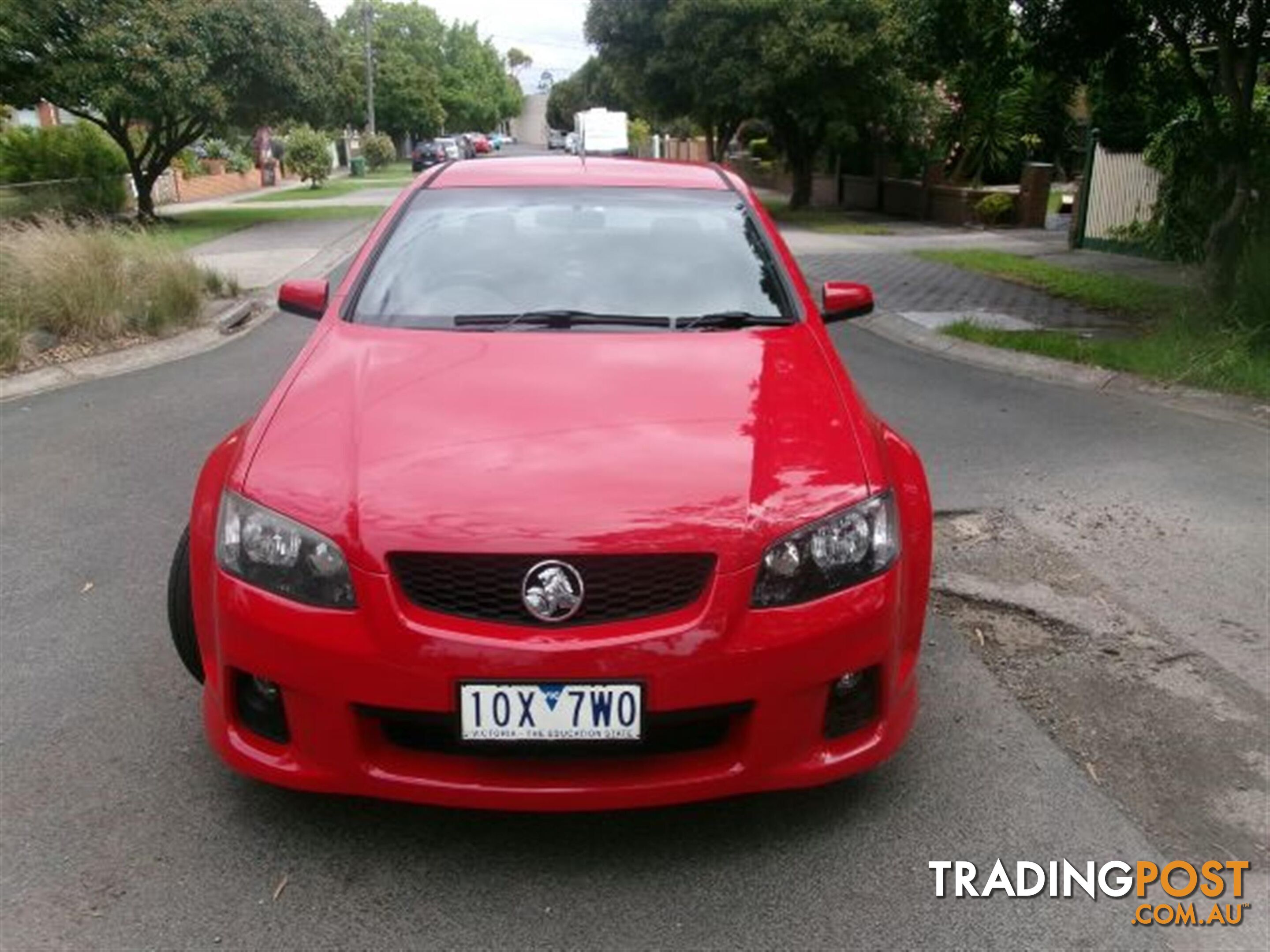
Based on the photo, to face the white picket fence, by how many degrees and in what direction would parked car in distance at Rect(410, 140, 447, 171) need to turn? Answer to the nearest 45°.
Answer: approximately 180°

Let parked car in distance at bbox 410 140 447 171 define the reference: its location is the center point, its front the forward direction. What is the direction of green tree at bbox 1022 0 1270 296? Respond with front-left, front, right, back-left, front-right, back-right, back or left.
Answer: back

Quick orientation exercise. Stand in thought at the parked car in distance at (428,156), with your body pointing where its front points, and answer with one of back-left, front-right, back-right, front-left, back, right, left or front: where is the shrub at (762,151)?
back-right

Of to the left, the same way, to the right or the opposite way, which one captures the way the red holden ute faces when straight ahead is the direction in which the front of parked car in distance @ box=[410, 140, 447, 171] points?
the opposite way

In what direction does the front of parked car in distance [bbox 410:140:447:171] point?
away from the camera

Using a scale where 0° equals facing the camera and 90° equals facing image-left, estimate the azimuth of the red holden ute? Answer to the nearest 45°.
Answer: approximately 0°

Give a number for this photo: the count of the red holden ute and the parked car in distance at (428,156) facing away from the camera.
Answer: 1

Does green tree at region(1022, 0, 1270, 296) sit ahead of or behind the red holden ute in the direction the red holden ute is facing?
behind

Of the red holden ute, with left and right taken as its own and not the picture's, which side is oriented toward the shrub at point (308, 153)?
back

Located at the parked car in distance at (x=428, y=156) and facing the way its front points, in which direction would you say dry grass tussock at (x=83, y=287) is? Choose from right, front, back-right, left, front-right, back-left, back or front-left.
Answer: back

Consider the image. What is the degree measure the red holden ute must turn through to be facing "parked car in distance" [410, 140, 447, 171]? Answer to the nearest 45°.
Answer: approximately 180°

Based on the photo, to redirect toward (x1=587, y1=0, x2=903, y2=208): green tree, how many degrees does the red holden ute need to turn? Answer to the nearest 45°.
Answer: approximately 180°
